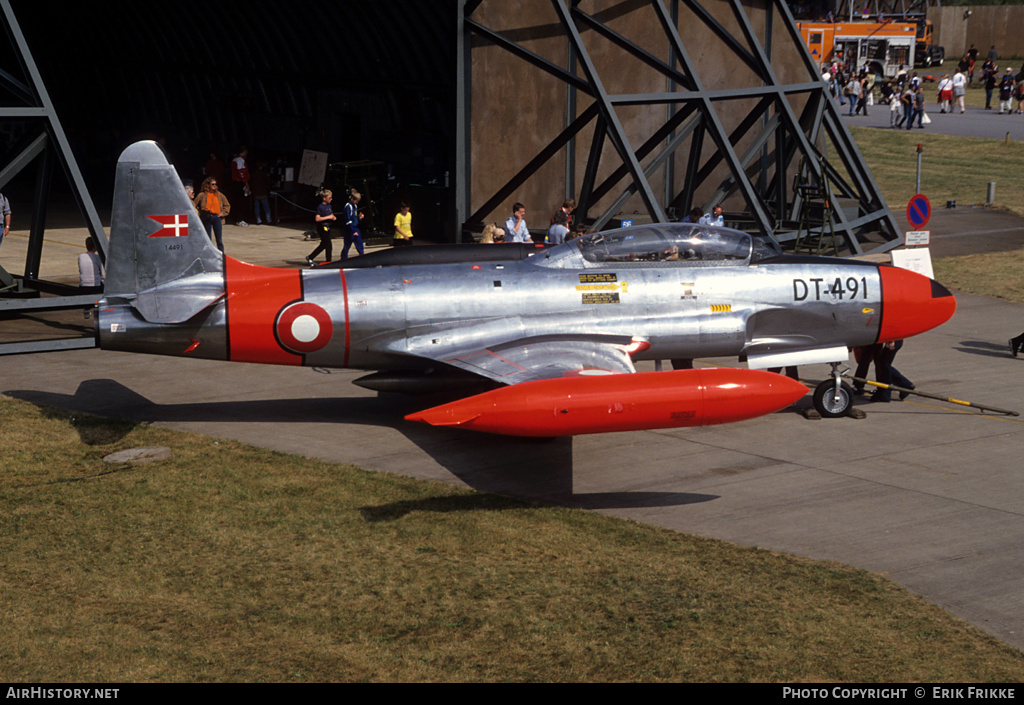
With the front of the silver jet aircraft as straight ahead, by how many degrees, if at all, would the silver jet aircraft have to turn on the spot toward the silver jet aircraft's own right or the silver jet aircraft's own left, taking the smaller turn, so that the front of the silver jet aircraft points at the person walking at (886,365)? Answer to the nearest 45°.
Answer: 0° — it already faces them

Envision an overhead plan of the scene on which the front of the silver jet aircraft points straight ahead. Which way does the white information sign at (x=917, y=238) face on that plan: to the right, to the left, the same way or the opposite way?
to the right

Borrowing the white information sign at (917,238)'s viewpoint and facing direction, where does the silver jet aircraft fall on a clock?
The silver jet aircraft is roughly at 1 o'clock from the white information sign.

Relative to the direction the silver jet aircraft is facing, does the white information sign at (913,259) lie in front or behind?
in front

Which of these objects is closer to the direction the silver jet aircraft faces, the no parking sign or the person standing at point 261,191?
the no parking sign

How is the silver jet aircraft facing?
to the viewer's right

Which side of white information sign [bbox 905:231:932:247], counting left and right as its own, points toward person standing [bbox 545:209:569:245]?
right
